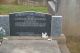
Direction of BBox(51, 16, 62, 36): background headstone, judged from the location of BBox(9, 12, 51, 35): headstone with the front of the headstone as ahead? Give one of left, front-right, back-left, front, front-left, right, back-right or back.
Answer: left

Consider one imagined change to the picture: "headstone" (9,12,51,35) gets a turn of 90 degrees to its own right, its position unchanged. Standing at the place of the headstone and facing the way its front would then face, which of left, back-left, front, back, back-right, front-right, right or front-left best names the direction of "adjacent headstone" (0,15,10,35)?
front

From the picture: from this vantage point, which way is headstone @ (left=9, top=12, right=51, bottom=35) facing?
toward the camera
